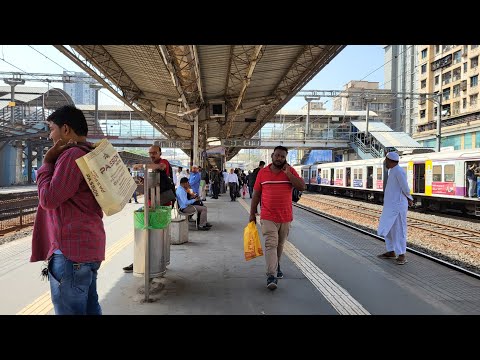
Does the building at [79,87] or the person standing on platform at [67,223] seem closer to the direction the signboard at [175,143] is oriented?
the person standing on platform

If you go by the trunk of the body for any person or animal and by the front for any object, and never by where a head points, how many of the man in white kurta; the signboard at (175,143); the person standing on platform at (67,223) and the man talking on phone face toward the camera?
2

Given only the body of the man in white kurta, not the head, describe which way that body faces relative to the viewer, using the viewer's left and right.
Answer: facing to the left of the viewer

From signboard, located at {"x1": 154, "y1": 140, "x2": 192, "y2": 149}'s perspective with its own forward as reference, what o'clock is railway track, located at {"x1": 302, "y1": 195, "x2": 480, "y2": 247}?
The railway track is roughly at 11 o'clock from the signboard.

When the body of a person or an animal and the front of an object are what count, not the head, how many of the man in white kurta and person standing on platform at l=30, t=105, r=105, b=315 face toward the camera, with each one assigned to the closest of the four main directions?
0

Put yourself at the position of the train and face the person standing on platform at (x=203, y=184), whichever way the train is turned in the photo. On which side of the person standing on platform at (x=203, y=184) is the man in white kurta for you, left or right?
left

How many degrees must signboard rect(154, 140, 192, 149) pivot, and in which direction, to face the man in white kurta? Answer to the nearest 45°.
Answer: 0° — it already faces them

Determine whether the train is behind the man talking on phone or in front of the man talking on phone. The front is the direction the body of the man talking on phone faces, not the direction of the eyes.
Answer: behind

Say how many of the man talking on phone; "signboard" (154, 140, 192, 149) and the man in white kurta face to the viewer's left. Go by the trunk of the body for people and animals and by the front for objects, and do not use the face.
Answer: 1

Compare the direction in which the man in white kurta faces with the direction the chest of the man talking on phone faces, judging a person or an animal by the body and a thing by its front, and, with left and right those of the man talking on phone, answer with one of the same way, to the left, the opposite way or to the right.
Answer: to the right

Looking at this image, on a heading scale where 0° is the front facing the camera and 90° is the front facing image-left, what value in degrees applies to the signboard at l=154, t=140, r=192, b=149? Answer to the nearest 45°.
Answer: approximately 0°
